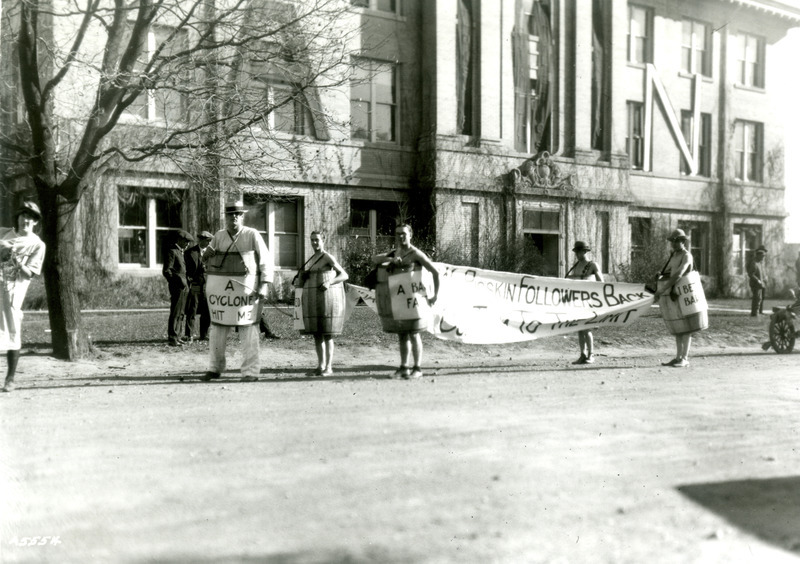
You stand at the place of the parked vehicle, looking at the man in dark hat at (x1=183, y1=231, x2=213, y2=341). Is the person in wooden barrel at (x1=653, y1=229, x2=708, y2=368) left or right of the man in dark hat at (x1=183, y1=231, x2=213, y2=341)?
left

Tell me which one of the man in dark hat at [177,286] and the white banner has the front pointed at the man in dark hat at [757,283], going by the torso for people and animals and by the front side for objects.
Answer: the man in dark hat at [177,286]

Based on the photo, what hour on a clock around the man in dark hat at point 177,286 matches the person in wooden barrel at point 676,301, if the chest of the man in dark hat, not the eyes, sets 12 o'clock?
The person in wooden barrel is roughly at 1 o'clock from the man in dark hat.

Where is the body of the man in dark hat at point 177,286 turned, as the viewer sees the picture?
to the viewer's right

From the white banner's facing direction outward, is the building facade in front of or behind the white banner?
behind

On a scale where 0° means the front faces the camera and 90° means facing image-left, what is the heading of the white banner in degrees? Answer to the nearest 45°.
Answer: approximately 0°

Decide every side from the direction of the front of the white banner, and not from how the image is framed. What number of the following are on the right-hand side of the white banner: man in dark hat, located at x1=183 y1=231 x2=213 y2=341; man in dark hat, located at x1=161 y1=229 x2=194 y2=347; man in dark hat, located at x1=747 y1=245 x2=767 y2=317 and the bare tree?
3

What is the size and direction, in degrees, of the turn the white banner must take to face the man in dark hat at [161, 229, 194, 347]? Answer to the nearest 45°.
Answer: approximately 90° to its right

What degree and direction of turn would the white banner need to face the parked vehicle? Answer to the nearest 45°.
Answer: approximately 135° to its left

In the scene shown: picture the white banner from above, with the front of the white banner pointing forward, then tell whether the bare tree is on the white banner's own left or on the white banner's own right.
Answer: on the white banner's own right

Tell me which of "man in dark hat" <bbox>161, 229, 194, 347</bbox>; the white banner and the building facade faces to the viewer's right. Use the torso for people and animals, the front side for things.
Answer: the man in dark hat

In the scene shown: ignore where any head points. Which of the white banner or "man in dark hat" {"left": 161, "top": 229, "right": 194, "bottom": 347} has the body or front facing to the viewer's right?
the man in dark hat
